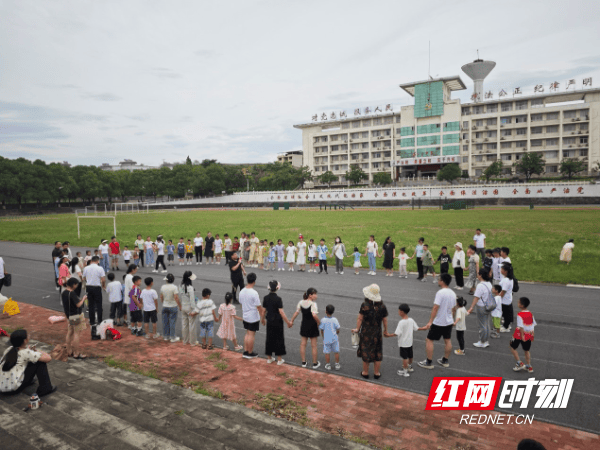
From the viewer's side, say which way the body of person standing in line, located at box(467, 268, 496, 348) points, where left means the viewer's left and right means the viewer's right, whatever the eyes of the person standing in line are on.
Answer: facing away from the viewer and to the left of the viewer

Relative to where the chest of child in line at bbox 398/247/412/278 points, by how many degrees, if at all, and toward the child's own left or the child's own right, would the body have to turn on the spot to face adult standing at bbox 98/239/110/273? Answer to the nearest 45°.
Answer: approximately 90° to the child's own right

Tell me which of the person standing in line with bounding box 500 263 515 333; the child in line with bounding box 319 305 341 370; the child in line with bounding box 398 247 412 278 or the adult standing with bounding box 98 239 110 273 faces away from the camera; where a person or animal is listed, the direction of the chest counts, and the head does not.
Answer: the child in line with bounding box 319 305 341 370

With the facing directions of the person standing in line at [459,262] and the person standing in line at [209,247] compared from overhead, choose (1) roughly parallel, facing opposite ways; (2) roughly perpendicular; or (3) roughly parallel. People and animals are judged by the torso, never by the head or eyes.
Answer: roughly perpendicular

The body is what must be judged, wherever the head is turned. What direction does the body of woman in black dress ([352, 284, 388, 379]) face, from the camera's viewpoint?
away from the camera

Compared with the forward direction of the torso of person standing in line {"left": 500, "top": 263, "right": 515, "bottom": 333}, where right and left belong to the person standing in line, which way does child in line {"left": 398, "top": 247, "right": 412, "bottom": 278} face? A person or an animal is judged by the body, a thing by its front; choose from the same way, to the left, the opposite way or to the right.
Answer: to the left

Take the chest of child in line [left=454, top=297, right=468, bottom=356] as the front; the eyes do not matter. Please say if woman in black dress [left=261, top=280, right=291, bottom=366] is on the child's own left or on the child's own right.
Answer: on the child's own left

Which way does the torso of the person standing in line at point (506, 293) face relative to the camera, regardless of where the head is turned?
to the viewer's left

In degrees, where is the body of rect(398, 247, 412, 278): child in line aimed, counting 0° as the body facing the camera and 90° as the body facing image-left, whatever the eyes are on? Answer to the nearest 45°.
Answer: approximately 0°

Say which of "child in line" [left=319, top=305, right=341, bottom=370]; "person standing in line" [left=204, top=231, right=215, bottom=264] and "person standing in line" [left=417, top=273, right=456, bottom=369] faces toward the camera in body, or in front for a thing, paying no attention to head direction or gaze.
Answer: "person standing in line" [left=204, top=231, right=215, bottom=264]

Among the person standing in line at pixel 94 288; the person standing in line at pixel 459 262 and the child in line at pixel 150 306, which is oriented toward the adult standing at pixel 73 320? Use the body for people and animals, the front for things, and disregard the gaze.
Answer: the person standing in line at pixel 459 262

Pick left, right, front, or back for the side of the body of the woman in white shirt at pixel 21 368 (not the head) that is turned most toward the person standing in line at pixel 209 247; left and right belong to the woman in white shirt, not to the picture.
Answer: front

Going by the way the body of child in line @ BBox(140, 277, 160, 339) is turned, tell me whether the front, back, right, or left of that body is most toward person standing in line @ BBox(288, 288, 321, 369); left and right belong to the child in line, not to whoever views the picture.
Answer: right

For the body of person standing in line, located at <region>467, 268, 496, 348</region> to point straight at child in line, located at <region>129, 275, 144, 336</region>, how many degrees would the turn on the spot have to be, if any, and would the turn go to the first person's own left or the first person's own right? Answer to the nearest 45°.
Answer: approximately 45° to the first person's own left

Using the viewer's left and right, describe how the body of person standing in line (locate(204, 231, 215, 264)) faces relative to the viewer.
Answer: facing the viewer

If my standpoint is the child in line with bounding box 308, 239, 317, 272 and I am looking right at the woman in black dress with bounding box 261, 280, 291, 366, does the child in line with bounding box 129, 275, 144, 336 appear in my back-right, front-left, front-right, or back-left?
front-right

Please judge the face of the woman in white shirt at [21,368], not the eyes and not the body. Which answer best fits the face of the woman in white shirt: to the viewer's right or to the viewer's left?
to the viewer's right

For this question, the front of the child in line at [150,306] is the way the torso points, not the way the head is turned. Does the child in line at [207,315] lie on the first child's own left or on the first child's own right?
on the first child's own right

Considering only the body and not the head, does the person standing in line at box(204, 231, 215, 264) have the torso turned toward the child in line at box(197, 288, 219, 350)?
yes

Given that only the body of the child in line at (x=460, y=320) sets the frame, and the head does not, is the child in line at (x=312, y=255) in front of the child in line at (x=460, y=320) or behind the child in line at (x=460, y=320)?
in front
